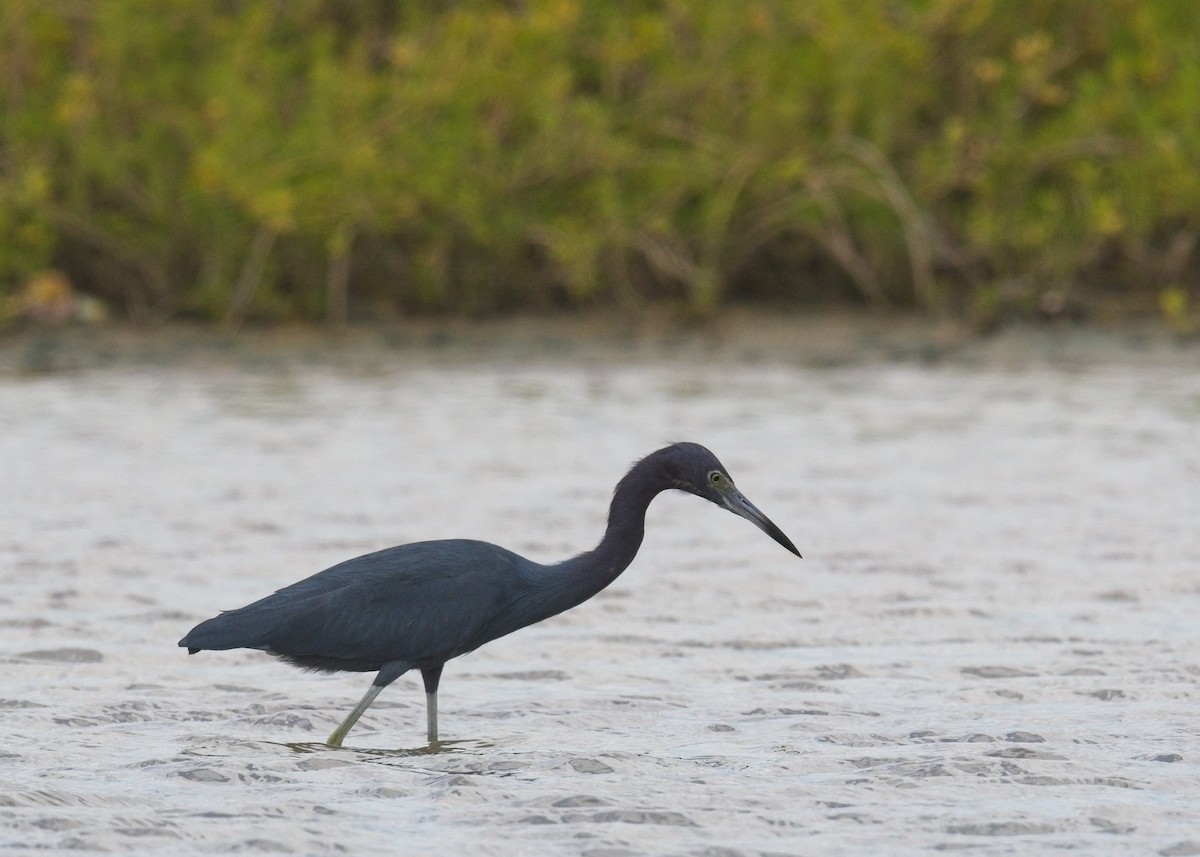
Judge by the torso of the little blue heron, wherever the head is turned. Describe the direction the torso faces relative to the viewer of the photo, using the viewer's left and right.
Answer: facing to the right of the viewer
